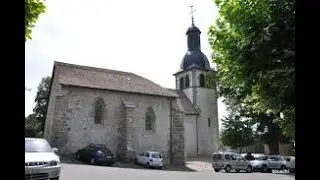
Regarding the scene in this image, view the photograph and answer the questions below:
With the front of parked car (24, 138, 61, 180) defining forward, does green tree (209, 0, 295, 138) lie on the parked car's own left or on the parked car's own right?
on the parked car's own left

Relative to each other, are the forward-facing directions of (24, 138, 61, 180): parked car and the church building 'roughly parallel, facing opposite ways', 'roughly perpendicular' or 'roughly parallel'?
roughly perpendicular

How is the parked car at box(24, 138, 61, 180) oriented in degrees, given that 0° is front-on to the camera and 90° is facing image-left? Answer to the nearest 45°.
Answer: approximately 0°

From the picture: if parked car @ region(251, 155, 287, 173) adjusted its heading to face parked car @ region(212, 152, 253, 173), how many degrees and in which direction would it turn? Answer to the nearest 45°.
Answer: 0° — it already faces it

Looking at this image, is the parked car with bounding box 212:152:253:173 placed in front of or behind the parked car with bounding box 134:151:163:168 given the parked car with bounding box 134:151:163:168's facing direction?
behind

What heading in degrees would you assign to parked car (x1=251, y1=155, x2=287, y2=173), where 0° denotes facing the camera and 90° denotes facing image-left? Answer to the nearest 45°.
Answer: approximately 45°
